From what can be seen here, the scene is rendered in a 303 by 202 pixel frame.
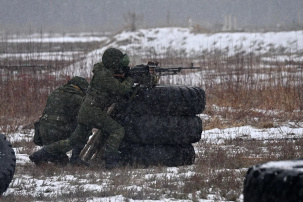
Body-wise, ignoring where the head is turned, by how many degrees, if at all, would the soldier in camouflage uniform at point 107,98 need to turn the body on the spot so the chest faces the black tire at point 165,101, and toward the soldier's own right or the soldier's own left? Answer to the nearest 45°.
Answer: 0° — they already face it

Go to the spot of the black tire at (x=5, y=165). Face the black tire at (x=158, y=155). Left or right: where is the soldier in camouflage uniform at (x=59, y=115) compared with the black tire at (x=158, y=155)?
left

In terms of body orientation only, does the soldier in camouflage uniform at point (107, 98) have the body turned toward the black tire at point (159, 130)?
yes

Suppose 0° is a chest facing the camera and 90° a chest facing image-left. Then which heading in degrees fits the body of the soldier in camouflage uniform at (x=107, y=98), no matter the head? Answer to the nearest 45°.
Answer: approximately 270°

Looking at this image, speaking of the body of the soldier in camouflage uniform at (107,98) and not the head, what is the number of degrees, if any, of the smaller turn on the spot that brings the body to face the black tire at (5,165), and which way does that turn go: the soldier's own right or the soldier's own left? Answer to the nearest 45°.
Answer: approximately 135° to the soldier's own right
